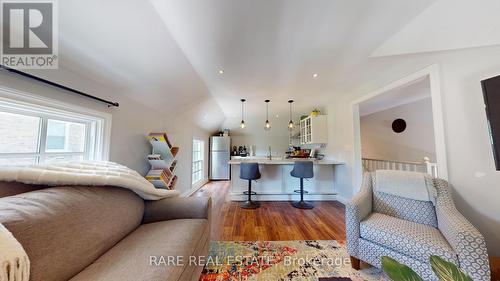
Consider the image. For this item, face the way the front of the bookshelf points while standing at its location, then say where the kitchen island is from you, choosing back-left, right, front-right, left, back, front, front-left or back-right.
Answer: front-left

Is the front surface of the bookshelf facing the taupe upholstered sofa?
no

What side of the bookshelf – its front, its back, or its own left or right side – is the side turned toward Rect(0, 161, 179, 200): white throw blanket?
right

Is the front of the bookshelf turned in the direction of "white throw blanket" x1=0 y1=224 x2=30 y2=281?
no

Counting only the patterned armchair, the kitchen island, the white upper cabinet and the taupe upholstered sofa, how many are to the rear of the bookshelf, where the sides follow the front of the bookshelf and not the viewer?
0

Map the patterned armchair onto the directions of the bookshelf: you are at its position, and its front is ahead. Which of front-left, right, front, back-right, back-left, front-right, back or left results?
front

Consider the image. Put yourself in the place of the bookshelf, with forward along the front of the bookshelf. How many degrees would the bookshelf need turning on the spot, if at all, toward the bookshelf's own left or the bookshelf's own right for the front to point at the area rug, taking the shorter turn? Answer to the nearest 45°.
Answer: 0° — it already faces it

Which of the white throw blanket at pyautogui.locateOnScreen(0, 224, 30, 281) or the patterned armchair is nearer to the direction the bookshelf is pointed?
the patterned armchair

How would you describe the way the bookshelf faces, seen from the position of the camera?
facing the viewer and to the right of the viewer

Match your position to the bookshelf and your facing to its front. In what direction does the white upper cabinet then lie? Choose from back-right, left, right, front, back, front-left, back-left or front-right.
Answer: front-left

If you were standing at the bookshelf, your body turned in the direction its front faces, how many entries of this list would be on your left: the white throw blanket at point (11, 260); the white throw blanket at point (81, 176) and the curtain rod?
0

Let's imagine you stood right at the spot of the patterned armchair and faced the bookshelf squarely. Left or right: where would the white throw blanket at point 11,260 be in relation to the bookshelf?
left

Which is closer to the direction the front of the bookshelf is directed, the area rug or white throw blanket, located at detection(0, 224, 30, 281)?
the area rug
